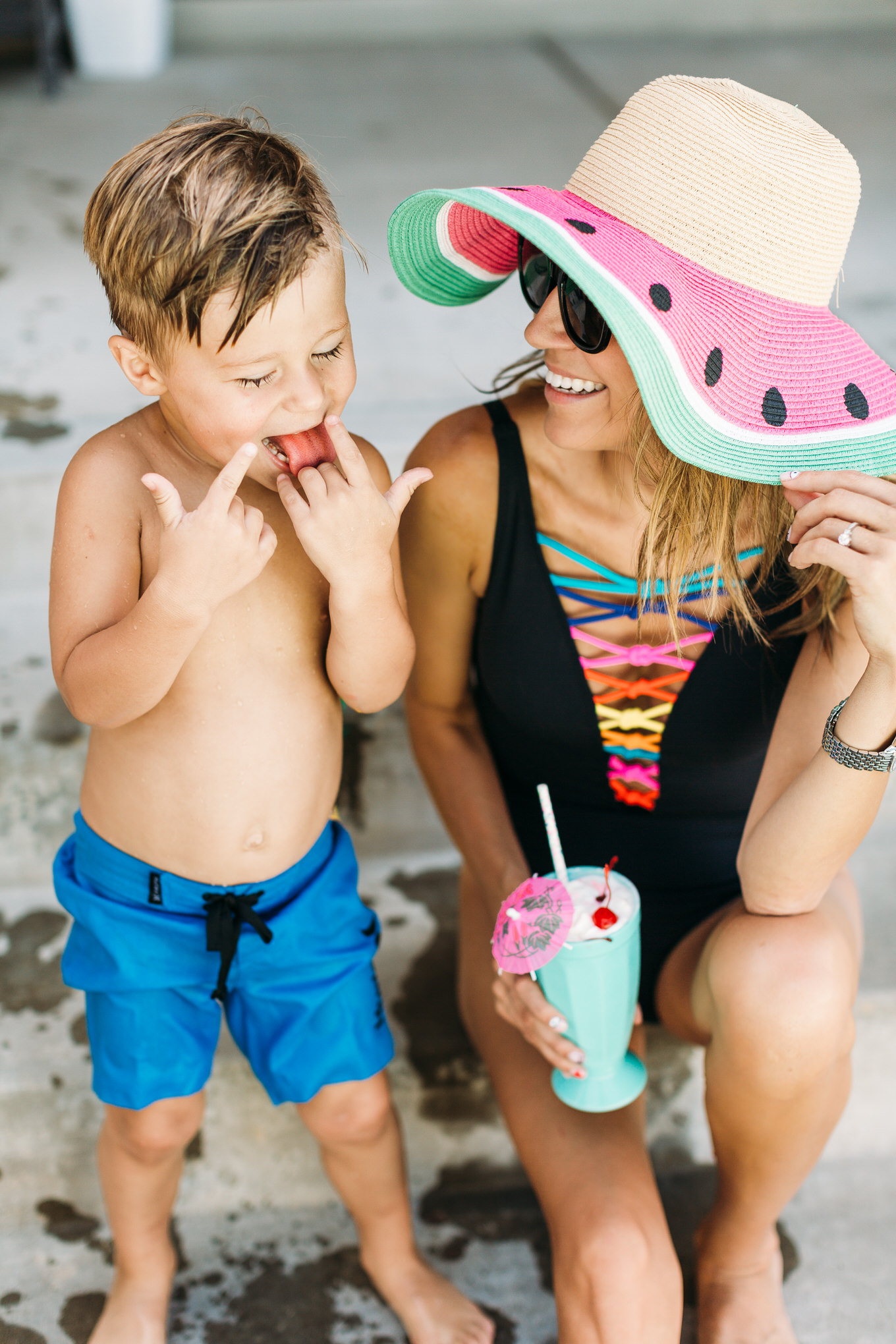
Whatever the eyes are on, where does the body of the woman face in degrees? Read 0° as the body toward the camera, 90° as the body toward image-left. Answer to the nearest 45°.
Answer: approximately 0°

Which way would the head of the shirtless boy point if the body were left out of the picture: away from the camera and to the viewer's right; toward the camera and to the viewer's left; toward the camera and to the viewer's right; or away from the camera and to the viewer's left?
toward the camera and to the viewer's right
